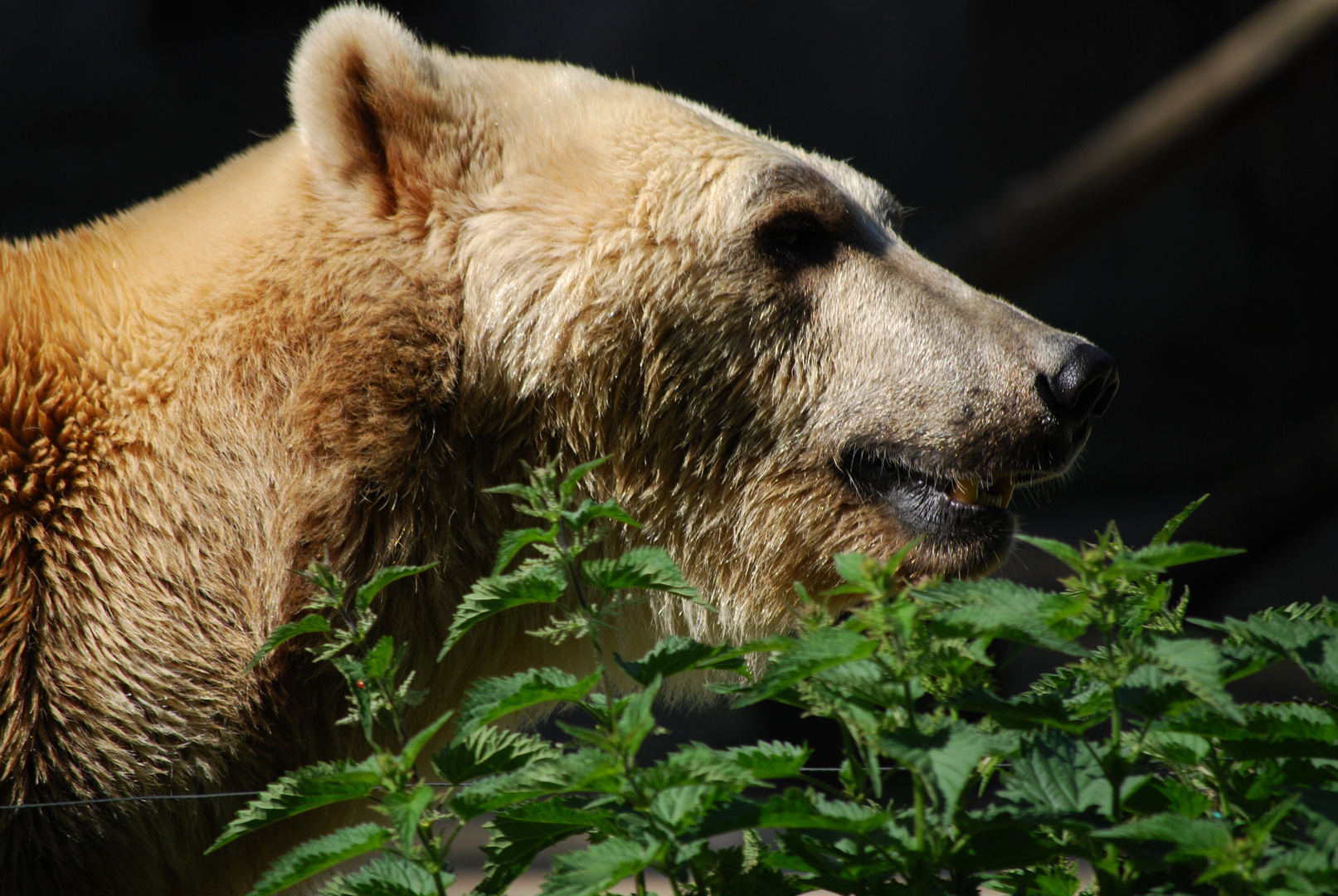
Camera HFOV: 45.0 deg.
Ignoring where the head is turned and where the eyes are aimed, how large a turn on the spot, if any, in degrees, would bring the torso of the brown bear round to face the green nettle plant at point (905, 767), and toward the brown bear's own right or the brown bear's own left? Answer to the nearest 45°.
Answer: approximately 45° to the brown bear's own right

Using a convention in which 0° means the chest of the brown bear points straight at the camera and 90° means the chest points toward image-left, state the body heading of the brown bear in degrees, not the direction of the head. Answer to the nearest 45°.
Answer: approximately 270°

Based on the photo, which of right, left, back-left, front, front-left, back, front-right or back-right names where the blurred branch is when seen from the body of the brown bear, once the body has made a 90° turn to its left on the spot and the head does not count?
front-right
